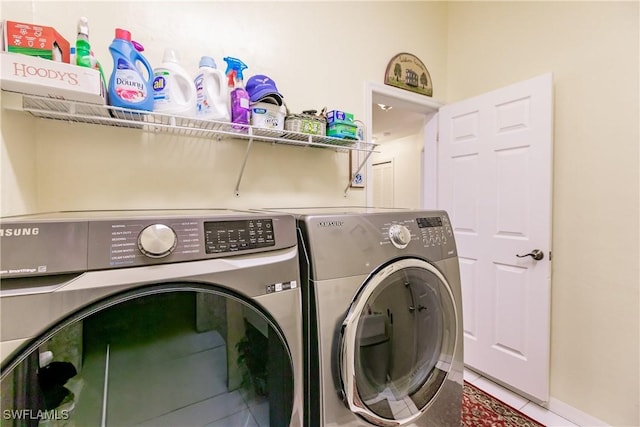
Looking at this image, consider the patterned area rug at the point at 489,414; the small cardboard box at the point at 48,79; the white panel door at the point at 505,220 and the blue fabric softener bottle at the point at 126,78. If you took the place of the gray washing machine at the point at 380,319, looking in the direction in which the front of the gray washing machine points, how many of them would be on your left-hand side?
2

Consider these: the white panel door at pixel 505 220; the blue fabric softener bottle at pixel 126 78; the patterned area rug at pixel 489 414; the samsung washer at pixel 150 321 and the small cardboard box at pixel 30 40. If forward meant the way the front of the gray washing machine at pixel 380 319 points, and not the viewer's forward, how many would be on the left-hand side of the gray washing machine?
2

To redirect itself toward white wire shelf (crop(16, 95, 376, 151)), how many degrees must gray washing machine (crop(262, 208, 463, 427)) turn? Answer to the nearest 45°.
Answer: approximately 135° to its right

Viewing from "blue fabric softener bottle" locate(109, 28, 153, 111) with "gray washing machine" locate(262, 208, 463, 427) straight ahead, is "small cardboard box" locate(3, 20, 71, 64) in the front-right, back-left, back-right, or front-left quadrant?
back-right

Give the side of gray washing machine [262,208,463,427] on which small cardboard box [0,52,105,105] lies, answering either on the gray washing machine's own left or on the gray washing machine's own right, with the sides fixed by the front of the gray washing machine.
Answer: on the gray washing machine's own right

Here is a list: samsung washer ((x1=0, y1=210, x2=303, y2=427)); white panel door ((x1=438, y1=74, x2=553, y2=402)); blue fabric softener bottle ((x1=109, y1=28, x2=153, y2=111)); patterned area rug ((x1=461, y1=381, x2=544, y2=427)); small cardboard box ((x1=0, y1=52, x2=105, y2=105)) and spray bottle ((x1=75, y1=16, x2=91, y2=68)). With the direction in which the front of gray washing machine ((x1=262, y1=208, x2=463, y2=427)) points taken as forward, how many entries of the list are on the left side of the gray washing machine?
2

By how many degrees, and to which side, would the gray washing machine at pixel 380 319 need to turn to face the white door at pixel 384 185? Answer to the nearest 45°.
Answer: approximately 135° to its left

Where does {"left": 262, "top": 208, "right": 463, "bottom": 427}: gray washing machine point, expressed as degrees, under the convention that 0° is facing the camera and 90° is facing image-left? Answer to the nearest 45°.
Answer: approximately 315°

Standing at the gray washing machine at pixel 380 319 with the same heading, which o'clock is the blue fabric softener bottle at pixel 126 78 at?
The blue fabric softener bottle is roughly at 4 o'clock from the gray washing machine.

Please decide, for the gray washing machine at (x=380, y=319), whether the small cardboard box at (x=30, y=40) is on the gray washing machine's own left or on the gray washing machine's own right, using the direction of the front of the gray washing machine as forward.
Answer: on the gray washing machine's own right

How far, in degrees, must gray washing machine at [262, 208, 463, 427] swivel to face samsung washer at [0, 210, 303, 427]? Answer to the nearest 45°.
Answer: approximately 90° to its right
